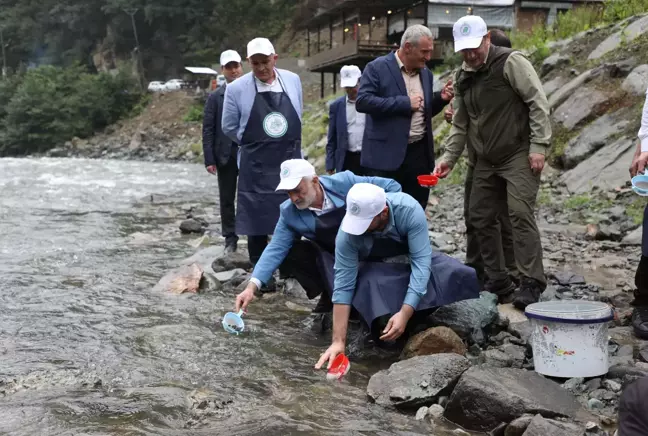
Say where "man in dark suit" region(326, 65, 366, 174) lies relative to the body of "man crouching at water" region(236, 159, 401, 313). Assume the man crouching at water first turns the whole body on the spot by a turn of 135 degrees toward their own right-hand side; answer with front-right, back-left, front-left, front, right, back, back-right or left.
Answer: front

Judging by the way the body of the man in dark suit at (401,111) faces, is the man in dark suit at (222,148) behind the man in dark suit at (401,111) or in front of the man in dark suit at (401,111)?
behind

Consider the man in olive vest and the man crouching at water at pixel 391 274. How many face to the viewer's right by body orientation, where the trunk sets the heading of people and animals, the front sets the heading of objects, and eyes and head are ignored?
0

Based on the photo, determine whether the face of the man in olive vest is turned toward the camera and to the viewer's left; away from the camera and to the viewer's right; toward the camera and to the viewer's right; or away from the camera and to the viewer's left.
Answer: toward the camera and to the viewer's left

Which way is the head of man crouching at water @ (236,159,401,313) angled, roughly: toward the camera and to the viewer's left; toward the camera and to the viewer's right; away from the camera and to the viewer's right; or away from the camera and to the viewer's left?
toward the camera and to the viewer's left

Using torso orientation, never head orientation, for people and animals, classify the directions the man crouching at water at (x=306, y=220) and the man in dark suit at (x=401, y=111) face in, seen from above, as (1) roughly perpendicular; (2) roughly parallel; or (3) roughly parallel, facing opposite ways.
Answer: roughly perpendicular

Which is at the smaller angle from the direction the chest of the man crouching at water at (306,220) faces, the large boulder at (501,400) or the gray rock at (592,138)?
the large boulder

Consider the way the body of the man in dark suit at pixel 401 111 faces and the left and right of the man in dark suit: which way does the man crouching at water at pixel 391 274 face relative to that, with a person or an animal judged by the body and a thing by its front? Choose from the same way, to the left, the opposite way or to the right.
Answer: to the right
